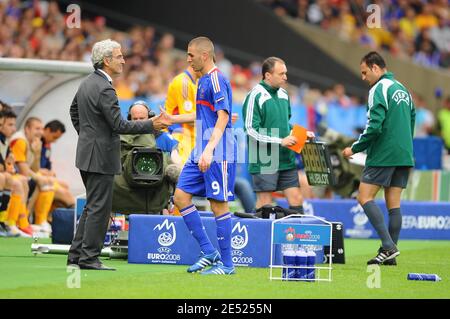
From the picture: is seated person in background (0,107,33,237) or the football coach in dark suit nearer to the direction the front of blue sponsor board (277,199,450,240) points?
the football coach in dark suit

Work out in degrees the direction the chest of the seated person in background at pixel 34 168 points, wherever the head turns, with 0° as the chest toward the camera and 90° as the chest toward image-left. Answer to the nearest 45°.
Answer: approximately 315°

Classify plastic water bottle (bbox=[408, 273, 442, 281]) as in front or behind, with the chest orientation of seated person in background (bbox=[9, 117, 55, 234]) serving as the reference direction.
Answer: in front

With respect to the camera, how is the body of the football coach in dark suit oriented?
to the viewer's right

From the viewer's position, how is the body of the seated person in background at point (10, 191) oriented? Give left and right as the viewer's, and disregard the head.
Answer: facing the viewer and to the right of the viewer

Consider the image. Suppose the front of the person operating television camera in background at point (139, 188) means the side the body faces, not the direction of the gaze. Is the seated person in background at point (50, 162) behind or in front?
behind

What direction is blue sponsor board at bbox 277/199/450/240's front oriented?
toward the camera

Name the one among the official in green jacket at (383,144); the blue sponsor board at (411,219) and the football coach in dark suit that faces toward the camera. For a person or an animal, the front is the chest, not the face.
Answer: the blue sponsor board

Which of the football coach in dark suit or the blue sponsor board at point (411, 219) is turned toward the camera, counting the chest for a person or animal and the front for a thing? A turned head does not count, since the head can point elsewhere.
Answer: the blue sponsor board

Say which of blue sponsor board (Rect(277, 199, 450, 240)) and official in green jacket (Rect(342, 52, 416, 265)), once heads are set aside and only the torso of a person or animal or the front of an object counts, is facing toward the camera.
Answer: the blue sponsor board

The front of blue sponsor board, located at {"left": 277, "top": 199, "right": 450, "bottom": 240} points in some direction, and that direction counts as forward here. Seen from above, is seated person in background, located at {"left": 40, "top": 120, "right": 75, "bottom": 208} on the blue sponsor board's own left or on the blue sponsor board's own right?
on the blue sponsor board's own right

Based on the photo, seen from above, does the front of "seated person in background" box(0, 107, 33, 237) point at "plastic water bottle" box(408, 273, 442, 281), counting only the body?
yes

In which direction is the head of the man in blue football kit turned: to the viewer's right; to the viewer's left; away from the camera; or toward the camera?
to the viewer's left

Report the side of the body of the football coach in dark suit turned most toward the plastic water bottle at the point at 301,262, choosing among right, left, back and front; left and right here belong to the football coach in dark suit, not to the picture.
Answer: front

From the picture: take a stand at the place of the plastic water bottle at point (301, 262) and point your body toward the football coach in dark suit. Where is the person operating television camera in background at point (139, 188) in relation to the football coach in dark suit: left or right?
right

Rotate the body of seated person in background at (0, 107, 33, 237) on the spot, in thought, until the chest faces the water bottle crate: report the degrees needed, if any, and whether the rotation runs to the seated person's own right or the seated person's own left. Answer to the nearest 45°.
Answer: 0° — they already face it

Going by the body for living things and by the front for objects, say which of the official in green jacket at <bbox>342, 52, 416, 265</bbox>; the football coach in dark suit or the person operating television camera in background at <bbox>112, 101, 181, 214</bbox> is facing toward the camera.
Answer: the person operating television camera in background

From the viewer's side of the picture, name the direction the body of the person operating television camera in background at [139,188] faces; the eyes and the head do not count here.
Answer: toward the camera

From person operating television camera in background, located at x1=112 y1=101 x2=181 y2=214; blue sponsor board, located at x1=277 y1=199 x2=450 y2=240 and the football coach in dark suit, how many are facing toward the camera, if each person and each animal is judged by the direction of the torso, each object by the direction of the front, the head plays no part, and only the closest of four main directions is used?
2

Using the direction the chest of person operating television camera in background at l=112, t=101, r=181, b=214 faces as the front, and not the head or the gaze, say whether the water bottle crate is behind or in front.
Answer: in front

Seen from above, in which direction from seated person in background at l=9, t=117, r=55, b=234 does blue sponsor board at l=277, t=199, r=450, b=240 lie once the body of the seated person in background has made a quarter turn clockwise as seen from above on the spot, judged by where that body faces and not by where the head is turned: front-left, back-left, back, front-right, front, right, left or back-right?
back-left
